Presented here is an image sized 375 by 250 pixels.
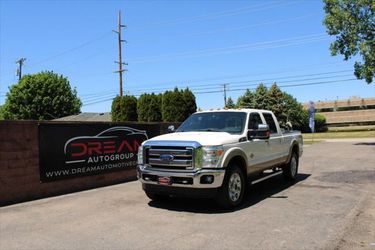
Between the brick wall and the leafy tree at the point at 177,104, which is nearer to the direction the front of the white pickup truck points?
the brick wall

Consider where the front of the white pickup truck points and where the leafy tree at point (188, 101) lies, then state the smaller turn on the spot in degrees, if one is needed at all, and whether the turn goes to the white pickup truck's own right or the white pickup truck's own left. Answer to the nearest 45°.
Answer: approximately 135° to the white pickup truck's own right

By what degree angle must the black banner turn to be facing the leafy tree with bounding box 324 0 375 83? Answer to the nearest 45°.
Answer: approximately 90° to its left

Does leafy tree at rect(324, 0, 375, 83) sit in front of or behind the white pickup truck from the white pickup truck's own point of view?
behind

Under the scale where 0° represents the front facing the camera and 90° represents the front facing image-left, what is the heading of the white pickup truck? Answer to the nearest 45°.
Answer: approximately 45°

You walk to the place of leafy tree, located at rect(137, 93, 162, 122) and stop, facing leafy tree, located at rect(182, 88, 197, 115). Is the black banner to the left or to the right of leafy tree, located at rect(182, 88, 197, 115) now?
right

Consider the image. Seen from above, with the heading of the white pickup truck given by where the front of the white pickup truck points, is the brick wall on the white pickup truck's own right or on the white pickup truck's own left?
on the white pickup truck's own right

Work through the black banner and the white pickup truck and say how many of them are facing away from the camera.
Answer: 0

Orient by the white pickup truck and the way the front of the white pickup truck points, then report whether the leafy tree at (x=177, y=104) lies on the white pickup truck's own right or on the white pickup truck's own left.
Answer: on the white pickup truck's own right

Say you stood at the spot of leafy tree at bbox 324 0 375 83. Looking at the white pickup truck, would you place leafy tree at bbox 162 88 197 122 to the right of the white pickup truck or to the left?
right

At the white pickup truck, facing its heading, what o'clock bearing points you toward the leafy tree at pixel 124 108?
The leafy tree is roughly at 4 o'clock from the white pickup truck.

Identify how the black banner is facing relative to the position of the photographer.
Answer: facing the viewer and to the right of the viewer
